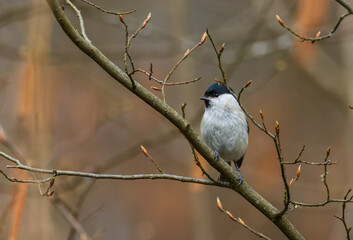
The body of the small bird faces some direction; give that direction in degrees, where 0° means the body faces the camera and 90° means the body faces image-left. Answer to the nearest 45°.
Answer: approximately 45°

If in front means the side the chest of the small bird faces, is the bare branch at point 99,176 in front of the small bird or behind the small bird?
in front

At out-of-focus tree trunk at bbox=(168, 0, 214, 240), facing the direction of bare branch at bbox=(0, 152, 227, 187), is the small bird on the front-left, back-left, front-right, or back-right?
front-left

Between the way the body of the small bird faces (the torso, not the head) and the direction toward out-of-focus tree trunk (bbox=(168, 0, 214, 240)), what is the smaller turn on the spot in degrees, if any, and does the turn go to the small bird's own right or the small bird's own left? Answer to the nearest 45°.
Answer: approximately 135° to the small bird's own right
